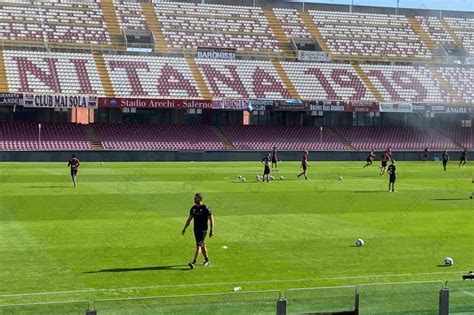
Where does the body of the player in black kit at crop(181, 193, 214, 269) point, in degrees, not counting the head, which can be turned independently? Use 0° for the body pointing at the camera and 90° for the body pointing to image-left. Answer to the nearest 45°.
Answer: approximately 45°

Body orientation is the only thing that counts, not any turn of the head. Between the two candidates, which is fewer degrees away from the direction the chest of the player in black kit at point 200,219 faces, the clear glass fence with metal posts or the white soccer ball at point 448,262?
the clear glass fence with metal posts

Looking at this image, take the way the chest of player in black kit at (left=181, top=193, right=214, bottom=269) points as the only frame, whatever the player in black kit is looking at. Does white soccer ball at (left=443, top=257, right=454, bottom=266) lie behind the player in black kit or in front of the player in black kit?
behind
